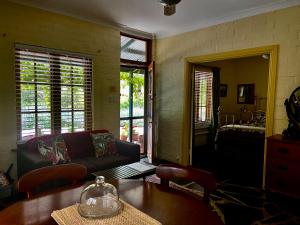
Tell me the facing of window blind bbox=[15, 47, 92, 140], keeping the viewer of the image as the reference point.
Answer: facing the viewer and to the right of the viewer

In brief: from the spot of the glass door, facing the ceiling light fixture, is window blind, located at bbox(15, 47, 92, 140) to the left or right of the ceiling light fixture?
right

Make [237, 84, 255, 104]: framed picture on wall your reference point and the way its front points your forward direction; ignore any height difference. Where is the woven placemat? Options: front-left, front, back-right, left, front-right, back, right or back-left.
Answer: front

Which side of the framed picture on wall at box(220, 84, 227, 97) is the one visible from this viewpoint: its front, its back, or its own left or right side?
front

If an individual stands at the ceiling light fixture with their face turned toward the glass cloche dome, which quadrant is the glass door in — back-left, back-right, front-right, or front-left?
back-right

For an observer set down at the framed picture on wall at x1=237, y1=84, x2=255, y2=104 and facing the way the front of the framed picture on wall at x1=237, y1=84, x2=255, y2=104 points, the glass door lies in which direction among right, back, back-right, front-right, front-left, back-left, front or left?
front-right

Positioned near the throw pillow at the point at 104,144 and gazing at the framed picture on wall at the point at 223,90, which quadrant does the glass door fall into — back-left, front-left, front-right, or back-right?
front-left

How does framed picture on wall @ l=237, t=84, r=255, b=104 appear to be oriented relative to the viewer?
toward the camera

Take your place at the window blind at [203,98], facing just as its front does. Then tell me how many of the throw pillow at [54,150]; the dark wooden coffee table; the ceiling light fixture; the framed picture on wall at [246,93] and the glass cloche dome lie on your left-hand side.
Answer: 1

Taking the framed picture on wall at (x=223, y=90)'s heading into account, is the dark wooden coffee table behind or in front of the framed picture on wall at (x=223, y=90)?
in front

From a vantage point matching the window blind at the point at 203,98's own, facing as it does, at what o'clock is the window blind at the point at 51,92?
the window blind at the point at 51,92 is roughly at 3 o'clock from the window blind at the point at 203,98.
